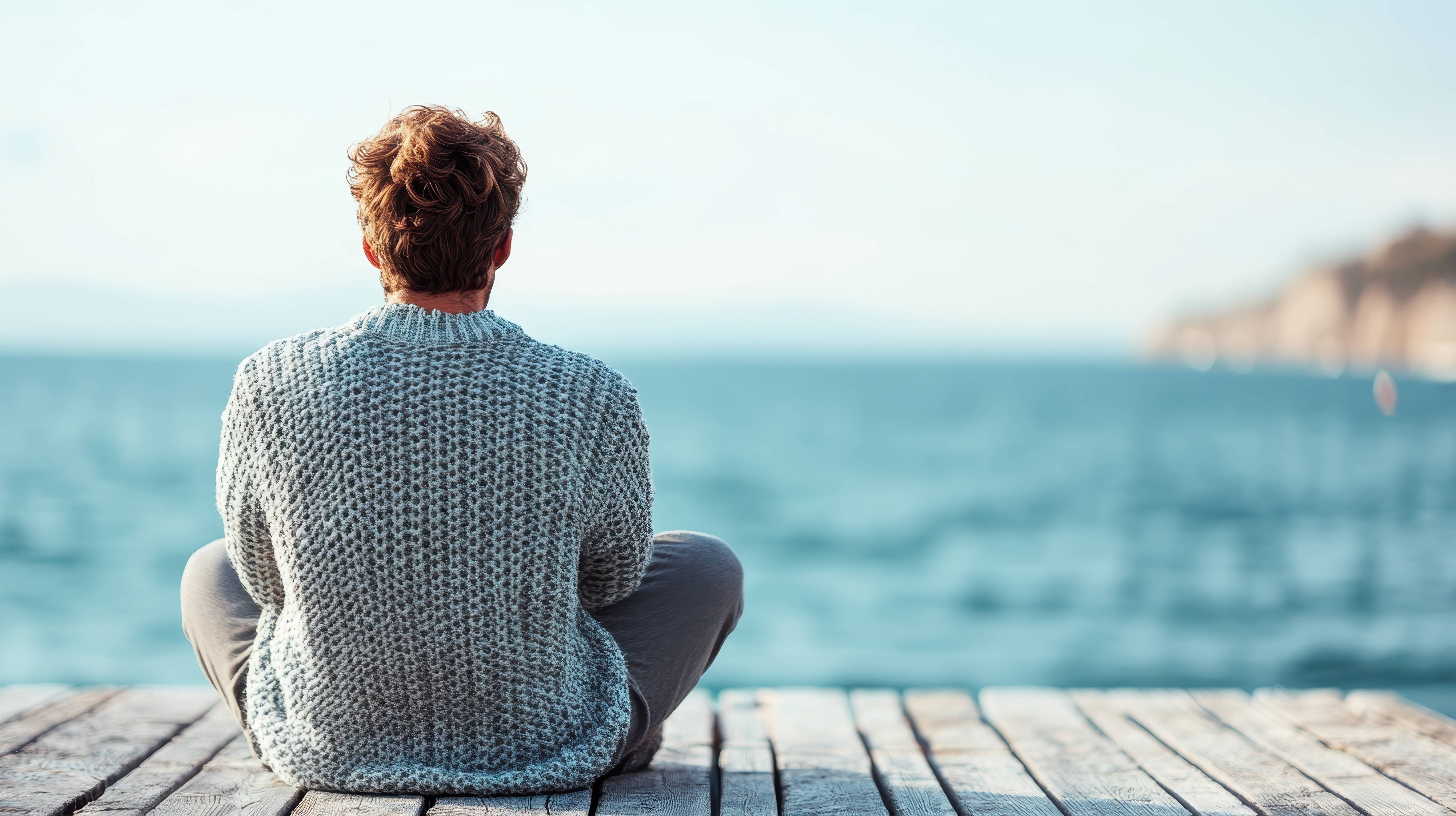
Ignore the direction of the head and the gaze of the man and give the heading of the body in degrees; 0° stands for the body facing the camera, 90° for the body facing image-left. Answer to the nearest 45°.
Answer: approximately 180°

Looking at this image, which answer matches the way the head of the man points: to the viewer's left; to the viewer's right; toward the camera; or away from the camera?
away from the camera

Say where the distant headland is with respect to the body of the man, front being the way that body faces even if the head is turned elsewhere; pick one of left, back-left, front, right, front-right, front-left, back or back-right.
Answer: front-right
